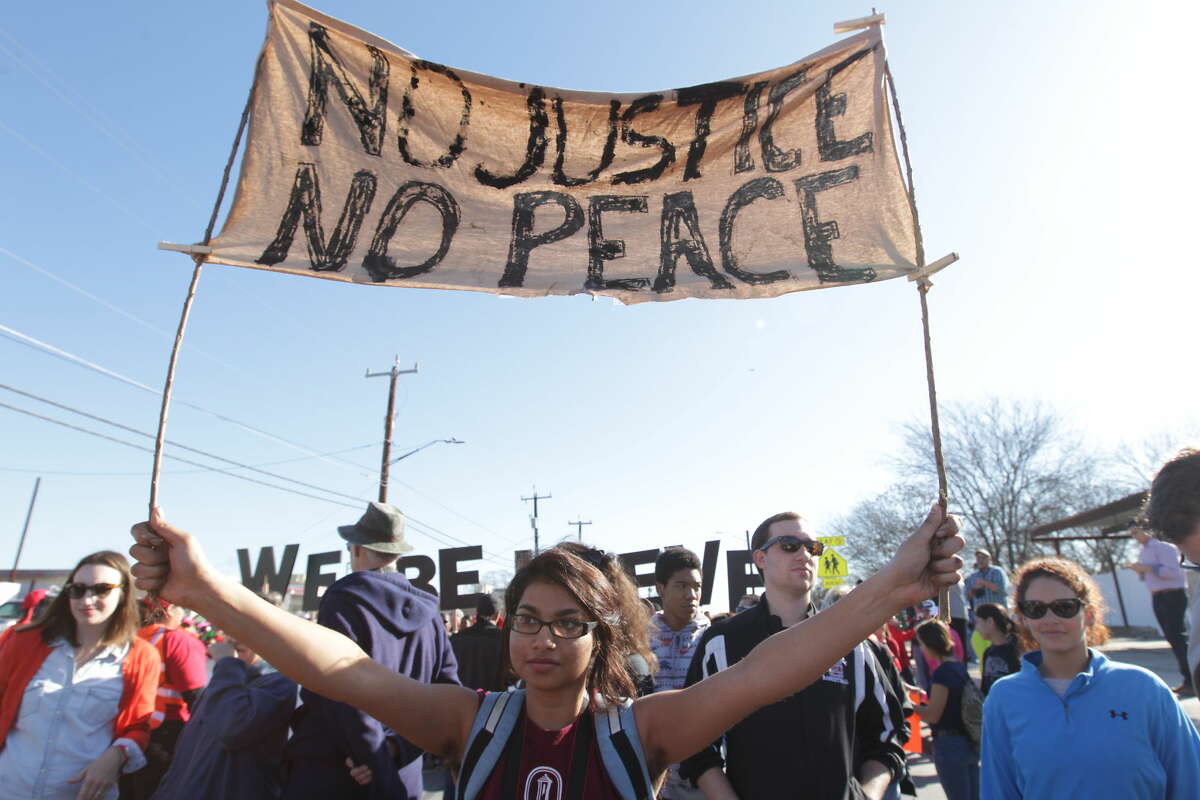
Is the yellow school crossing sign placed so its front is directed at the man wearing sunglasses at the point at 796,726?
yes

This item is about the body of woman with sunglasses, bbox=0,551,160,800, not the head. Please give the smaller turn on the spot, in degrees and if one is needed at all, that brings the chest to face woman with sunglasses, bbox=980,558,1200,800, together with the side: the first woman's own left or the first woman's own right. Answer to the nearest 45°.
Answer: approximately 45° to the first woman's own left

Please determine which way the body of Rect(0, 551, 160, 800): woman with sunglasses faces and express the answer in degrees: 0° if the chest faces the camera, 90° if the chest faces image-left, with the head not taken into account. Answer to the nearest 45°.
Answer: approximately 0°

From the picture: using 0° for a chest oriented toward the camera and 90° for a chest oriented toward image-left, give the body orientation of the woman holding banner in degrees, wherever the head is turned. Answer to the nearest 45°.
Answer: approximately 0°

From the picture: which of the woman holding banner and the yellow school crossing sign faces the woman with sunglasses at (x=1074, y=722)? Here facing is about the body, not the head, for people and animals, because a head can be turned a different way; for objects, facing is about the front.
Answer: the yellow school crossing sign

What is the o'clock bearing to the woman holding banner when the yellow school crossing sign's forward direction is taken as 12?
The woman holding banner is roughly at 12 o'clock from the yellow school crossing sign.

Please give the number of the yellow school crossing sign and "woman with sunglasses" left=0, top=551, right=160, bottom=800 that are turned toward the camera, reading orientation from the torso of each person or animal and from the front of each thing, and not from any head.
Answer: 2

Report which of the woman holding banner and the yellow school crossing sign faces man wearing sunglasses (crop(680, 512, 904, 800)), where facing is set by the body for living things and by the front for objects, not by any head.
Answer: the yellow school crossing sign

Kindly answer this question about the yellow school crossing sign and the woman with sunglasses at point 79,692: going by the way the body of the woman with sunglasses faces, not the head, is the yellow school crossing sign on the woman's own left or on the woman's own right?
on the woman's own left

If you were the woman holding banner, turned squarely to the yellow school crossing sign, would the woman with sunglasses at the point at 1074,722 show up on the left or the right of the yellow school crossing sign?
right

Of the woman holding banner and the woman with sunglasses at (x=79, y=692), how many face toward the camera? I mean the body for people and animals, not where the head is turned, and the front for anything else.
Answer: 2

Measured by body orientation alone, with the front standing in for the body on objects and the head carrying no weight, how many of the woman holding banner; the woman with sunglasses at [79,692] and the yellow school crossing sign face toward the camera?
3
